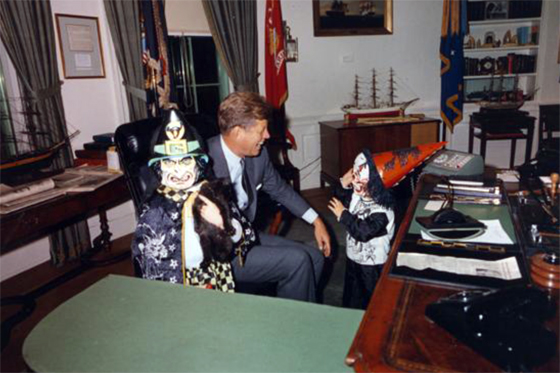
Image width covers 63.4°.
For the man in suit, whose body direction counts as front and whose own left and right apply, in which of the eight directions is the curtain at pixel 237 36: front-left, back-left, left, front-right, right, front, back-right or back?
back-left

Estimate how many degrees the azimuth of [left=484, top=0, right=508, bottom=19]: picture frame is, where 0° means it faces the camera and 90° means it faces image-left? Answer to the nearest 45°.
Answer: approximately 0°

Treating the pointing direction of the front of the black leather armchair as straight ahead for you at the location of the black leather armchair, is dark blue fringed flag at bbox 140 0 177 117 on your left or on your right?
on your left

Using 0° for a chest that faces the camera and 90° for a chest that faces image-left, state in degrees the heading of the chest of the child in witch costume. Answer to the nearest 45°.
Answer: approximately 0°

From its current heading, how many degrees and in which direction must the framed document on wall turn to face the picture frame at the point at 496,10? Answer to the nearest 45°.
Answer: approximately 45° to its left

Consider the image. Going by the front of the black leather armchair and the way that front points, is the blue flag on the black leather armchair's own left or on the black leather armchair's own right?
on the black leather armchair's own left

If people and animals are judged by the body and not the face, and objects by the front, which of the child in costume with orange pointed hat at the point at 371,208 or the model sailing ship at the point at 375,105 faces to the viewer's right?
the model sailing ship

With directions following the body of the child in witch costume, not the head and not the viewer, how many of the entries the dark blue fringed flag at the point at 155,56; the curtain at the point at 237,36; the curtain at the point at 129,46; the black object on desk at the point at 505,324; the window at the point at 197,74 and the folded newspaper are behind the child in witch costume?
4

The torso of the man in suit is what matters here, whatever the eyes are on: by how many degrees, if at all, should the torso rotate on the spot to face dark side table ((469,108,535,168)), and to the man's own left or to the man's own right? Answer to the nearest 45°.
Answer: approximately 90° to the man's own left

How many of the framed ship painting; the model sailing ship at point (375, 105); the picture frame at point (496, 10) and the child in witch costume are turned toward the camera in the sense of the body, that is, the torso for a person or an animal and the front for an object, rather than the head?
3

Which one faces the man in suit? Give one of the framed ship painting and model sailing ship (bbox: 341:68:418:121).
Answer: the framed ship painting

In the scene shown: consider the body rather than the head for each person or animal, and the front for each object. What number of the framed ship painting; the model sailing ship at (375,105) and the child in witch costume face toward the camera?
2

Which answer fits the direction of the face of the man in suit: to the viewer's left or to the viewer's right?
to the viewer's right

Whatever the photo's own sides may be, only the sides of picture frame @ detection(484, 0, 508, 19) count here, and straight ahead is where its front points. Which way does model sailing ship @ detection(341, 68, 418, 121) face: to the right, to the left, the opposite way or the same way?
to the left
